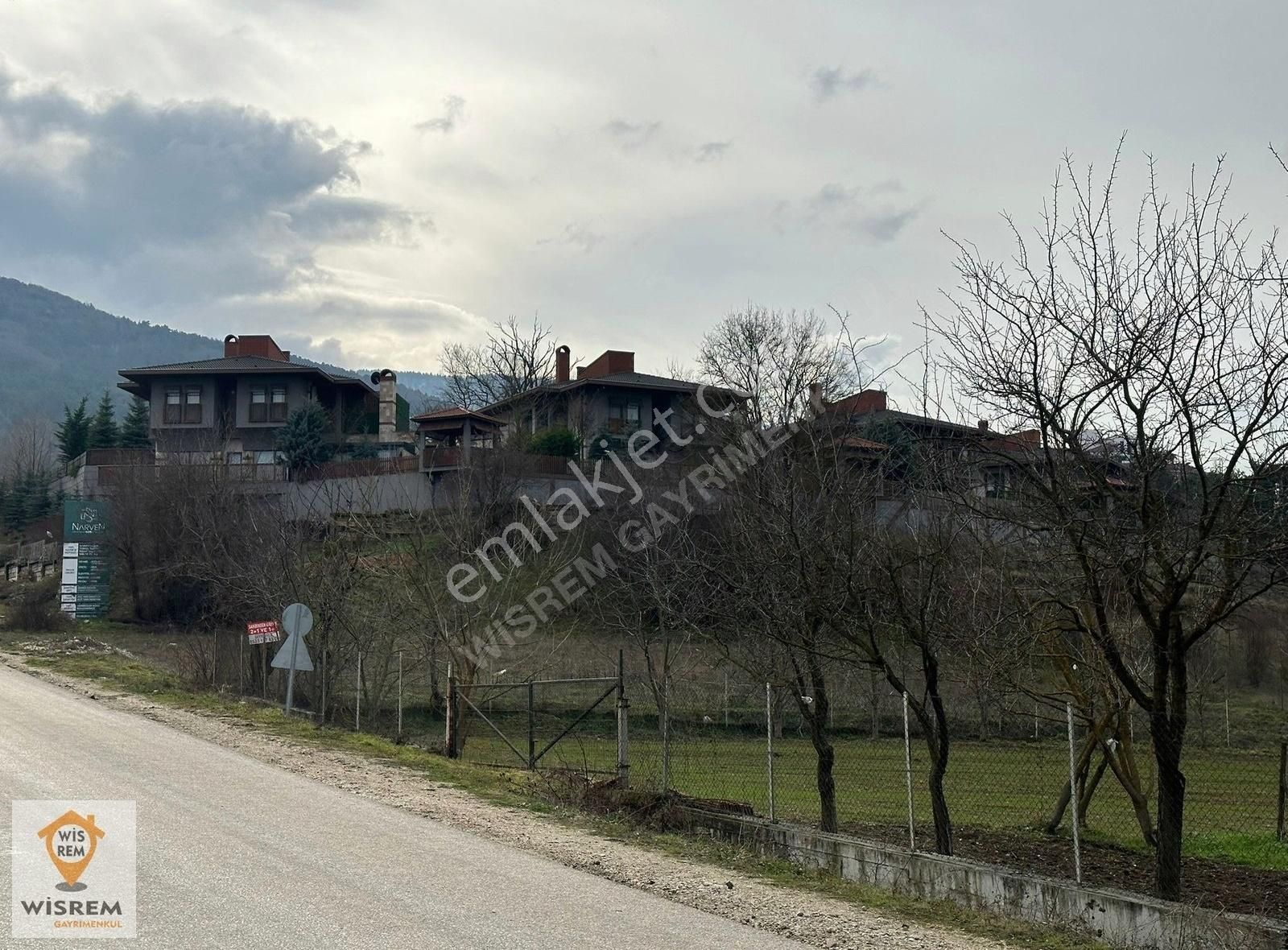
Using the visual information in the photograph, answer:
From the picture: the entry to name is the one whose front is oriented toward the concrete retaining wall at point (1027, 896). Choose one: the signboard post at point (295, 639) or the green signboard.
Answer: the green signboard

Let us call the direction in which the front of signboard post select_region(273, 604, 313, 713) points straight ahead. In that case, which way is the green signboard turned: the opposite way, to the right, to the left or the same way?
the opposite way

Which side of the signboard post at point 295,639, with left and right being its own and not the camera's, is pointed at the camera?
back

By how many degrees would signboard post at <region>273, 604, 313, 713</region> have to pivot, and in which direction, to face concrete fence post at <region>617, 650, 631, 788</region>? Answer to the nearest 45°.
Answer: approximately 135° to its right

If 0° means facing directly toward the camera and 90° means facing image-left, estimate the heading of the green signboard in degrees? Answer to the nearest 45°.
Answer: approximately 0°

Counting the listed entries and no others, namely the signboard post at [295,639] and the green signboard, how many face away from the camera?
1

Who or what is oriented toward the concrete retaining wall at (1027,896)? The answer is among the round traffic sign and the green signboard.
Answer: the green signboard

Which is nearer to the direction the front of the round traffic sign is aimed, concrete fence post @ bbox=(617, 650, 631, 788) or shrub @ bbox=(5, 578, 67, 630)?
the shrub

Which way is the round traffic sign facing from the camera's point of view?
away from the camera

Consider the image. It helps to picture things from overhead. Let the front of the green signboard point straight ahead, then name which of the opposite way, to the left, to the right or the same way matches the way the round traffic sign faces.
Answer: the opposite way
